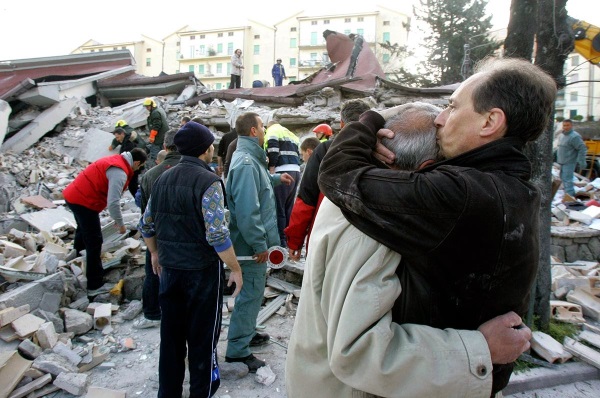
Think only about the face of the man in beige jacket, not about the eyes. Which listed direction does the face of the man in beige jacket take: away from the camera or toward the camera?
away from the camera

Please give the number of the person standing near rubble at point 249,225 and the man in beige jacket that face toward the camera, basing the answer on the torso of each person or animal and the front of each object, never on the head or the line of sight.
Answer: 0

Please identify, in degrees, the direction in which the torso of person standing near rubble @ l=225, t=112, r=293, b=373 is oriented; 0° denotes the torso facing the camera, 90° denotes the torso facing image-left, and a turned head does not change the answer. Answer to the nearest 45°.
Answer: approximately 270°

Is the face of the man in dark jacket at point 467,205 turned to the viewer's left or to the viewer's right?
to the viewer's left

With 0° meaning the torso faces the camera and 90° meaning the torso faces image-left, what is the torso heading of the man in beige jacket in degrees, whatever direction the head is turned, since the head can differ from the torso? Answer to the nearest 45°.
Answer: approximately 225°

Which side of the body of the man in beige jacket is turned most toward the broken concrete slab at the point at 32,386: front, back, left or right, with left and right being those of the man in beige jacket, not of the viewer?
left
